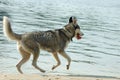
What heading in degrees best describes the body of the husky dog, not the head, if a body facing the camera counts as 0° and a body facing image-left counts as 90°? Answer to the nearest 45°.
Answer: approximately 270°
